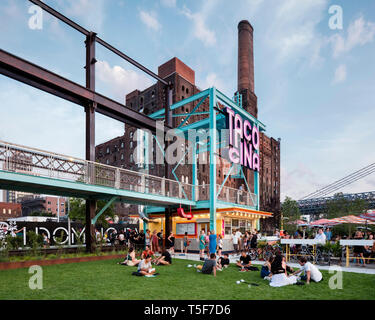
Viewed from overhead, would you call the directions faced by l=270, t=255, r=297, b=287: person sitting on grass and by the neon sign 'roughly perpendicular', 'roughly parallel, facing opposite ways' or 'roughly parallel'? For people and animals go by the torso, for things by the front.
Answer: roughly perpendicular

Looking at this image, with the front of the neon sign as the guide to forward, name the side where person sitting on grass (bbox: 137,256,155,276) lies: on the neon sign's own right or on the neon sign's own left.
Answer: on the neon sign's own right

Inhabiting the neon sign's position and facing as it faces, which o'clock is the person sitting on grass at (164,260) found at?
The person sitting on grass is roughly at 2 o'clock from the neon sign.
